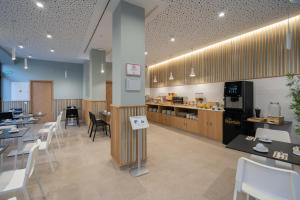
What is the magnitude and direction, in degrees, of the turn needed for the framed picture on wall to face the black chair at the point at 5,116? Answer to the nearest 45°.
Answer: approximately 135° to its right

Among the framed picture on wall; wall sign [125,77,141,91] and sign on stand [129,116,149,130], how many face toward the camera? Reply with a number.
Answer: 3

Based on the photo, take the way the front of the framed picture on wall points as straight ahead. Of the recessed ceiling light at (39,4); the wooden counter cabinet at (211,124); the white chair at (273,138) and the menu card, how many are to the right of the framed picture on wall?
1

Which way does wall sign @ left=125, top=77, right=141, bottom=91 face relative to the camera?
toward the camera

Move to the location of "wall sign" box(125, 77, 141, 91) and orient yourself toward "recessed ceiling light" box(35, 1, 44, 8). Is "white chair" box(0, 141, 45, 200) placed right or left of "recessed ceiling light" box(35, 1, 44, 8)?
left

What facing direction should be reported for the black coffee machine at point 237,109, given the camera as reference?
facing the viewer and to the left of the viewer

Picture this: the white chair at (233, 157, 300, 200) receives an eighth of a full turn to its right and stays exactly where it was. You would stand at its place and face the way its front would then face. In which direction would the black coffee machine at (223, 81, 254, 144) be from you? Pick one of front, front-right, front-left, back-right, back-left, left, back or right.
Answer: left

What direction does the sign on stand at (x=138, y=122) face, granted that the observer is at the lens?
facing the viewer

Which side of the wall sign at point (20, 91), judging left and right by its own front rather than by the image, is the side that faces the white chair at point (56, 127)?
front

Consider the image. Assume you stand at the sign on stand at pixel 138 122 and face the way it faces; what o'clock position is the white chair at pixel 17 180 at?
The white chair is roughly at 2 o'clock from the sign on stand.

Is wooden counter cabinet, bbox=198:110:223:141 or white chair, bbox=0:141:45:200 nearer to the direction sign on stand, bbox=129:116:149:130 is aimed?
the white chair

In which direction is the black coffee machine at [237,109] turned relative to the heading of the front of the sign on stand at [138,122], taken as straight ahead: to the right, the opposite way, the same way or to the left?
to the right

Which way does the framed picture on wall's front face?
toward the camera

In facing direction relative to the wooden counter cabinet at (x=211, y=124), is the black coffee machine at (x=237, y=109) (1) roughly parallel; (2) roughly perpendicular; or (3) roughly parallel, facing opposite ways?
roughly parallel

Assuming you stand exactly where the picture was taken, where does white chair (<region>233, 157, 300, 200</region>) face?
facing away from the viewer and to the right of the viewer

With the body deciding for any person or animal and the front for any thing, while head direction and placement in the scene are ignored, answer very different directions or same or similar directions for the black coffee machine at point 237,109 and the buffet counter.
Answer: same or similar directions
